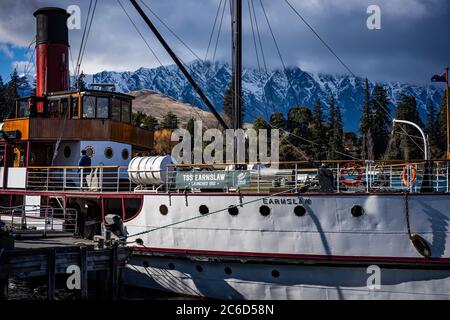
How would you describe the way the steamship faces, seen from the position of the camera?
facing the viewer and to the right of the viewer
